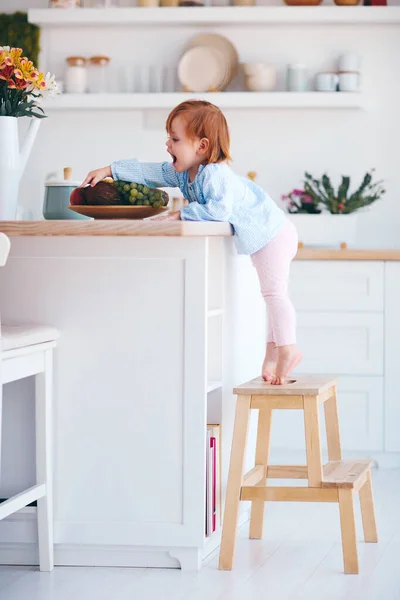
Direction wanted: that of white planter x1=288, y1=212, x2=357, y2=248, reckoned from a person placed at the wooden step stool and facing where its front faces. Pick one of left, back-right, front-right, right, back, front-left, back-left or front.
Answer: left

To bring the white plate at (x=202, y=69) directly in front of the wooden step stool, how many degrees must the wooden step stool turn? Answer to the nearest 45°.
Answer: approximately 90° to its left

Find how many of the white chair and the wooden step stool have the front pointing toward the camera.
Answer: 0

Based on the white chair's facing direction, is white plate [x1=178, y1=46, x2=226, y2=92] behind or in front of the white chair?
in front

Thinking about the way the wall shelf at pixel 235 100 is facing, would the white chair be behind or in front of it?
in front

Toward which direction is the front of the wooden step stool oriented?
to the viewer's right

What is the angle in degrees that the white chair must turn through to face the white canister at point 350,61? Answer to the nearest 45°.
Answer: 0° — it already faces it

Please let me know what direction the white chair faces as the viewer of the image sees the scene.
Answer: facing away from the viewer and to the right of the viewer

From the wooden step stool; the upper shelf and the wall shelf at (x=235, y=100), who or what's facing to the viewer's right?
the wooden step stool
